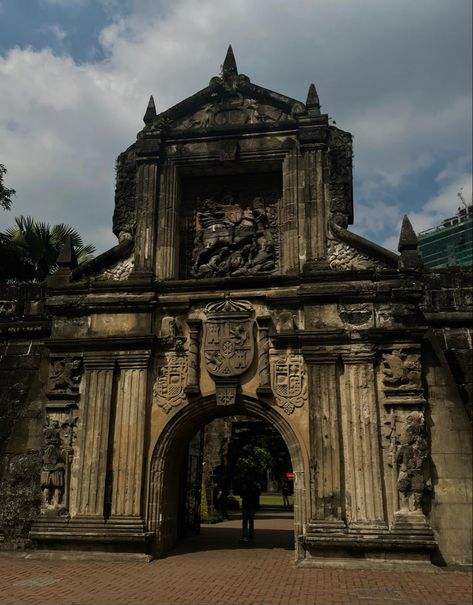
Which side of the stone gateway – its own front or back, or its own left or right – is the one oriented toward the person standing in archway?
back

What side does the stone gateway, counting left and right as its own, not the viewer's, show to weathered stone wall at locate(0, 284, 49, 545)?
right

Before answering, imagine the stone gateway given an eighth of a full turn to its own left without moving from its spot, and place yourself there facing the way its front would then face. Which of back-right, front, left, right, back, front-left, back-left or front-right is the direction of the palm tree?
back

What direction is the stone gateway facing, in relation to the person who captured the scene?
facing the viewer
